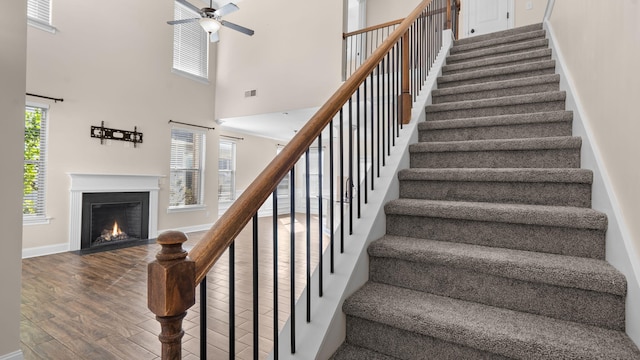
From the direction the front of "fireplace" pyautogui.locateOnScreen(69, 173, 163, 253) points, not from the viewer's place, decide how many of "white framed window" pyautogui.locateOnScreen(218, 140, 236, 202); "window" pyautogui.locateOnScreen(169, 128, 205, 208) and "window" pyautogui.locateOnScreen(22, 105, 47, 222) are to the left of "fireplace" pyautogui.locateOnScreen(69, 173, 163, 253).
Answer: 2

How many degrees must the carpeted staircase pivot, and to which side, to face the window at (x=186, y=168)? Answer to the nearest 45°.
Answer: approximately 135° to its right

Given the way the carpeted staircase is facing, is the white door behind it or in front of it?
behind

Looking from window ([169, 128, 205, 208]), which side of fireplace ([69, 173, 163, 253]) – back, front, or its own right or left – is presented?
left

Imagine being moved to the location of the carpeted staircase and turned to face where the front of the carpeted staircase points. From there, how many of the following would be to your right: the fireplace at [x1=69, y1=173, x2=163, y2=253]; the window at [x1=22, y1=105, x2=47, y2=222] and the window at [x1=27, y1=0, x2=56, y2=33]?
3

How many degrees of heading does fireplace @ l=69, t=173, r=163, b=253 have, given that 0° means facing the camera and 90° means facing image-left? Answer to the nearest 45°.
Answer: approximately 315°

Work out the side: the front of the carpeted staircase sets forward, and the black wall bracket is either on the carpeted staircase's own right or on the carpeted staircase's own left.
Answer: on the carpeted staircase's own right

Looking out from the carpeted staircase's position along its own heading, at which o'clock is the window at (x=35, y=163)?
The window is roughly at 3 o'clock from the carpeted staircase.

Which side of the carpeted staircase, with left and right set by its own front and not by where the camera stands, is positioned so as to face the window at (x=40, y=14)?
right

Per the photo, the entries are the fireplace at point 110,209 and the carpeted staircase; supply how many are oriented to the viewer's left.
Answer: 0

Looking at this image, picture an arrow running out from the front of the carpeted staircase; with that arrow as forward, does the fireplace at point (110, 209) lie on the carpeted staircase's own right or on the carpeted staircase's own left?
on the carpeted staircase's own right
